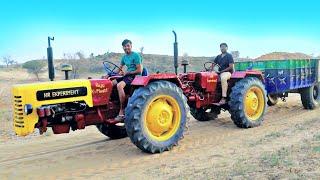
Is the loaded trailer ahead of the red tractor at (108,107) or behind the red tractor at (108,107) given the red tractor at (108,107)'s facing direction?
behind
